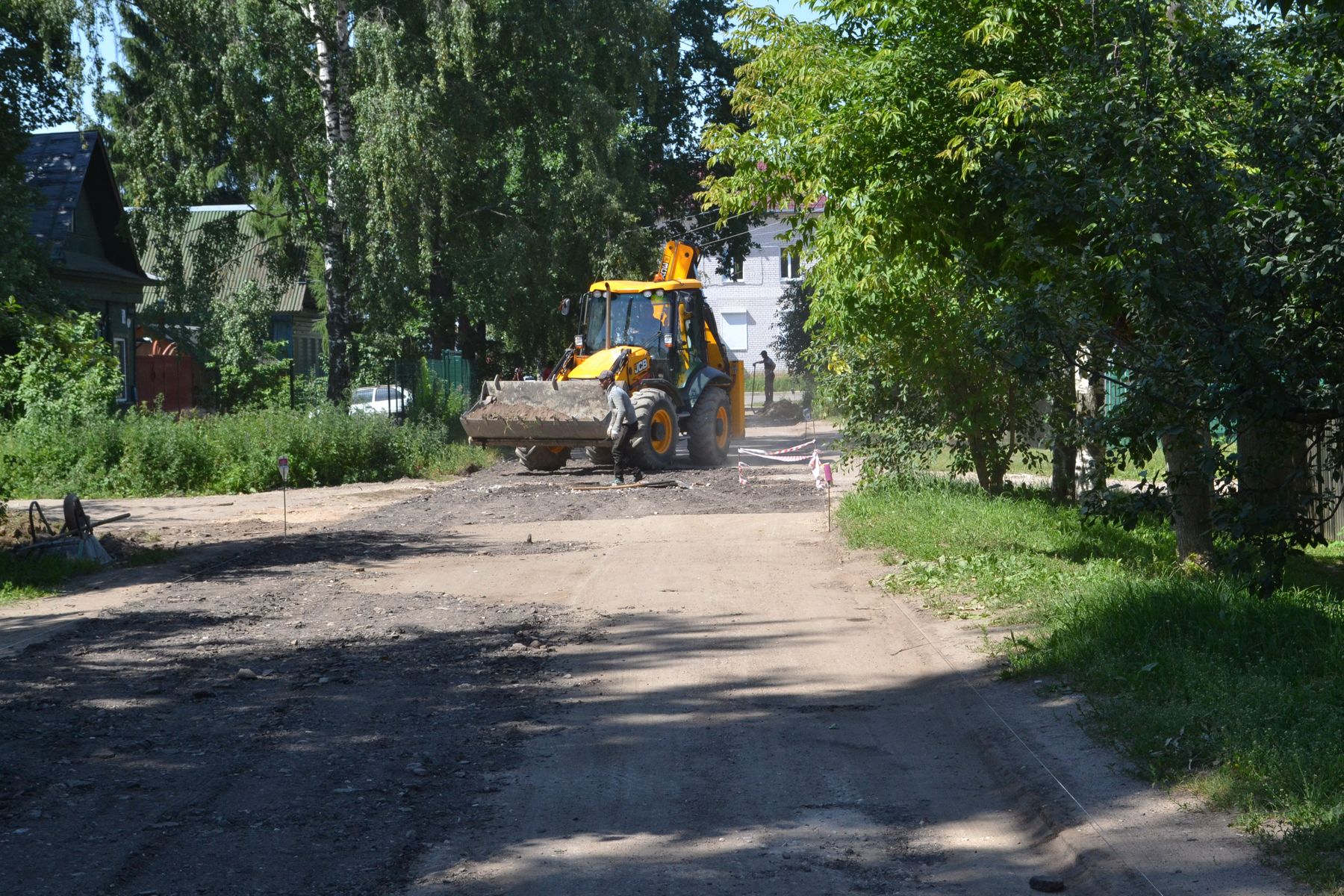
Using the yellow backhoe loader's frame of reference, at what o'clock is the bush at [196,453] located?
The bush is roughly at 1 o'clock from the yellow backhoe loader.

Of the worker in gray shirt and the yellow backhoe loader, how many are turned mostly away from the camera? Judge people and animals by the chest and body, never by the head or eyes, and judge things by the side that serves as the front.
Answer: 0

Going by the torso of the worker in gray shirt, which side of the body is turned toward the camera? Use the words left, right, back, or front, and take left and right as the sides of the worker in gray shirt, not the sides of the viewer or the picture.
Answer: left

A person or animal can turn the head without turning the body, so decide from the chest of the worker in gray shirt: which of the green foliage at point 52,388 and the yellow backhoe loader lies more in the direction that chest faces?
the green foliage

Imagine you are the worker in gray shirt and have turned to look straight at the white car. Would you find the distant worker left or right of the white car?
right

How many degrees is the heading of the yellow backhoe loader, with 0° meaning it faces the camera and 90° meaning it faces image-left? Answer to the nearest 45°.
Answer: approximately 45°

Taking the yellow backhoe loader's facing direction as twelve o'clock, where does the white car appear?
The white car is roughly at 3 o'clock from the yellow backhoe loader.

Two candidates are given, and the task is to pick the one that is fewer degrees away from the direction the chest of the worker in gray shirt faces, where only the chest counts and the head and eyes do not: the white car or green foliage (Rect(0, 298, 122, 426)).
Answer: the green foliage

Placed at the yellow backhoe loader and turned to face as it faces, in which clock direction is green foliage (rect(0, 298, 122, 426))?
The green foliage is roughly at 1 o'clock from the yellow backhoe loader.

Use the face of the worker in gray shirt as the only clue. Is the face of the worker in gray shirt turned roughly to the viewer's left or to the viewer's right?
to the viewer's left

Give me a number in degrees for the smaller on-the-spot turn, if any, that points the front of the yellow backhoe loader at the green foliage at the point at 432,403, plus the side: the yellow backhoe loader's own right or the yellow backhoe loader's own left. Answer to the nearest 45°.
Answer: approximately 90° to the yellow backhoe loader's own right

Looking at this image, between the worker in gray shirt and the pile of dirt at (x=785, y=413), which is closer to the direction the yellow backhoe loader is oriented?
the worker in gray shirt

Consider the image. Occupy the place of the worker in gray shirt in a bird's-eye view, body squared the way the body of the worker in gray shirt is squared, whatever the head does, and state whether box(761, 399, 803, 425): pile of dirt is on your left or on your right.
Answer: on your right

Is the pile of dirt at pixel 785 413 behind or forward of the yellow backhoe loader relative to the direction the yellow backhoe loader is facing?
behind
